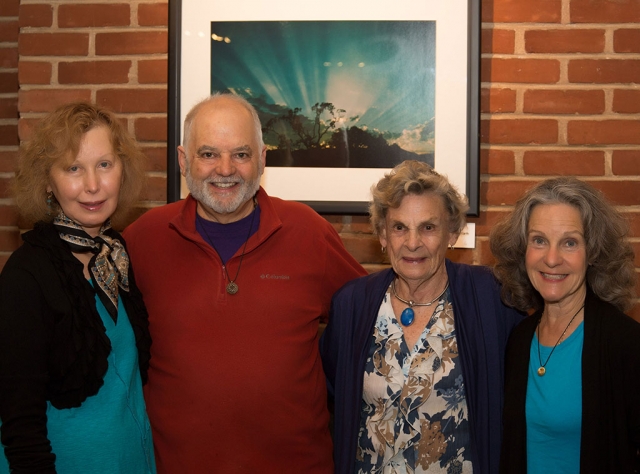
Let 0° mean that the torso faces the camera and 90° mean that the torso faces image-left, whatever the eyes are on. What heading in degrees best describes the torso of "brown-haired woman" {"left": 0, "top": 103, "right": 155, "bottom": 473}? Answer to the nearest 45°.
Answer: approximately 315°

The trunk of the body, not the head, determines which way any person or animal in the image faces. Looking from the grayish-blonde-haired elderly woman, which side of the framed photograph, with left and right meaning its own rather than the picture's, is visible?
front

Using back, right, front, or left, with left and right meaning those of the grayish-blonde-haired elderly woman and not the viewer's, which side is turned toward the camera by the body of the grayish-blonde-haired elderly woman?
front

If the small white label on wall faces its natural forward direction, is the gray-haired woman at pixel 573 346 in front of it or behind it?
in front

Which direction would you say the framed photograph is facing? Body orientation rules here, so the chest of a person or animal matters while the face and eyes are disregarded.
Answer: toward the camera

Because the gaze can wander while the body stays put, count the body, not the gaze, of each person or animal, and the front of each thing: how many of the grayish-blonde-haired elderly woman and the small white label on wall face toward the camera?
2

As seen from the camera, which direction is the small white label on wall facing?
toward the camera

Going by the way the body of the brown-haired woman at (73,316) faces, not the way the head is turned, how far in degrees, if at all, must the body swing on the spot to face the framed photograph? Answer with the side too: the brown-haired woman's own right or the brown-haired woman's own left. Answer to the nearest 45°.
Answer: approximately 90° to the brown-haired woman's own left

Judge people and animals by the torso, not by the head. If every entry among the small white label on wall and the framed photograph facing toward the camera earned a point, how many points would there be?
2

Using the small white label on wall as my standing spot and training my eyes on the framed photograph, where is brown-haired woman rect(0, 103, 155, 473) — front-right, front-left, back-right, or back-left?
front-left

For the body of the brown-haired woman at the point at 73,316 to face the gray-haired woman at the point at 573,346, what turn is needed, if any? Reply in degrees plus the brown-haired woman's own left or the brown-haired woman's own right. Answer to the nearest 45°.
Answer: approximately 45° to the brown-haired woman's own left

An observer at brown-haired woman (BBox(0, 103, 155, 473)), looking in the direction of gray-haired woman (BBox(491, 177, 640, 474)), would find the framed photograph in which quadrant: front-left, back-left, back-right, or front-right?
front-left
